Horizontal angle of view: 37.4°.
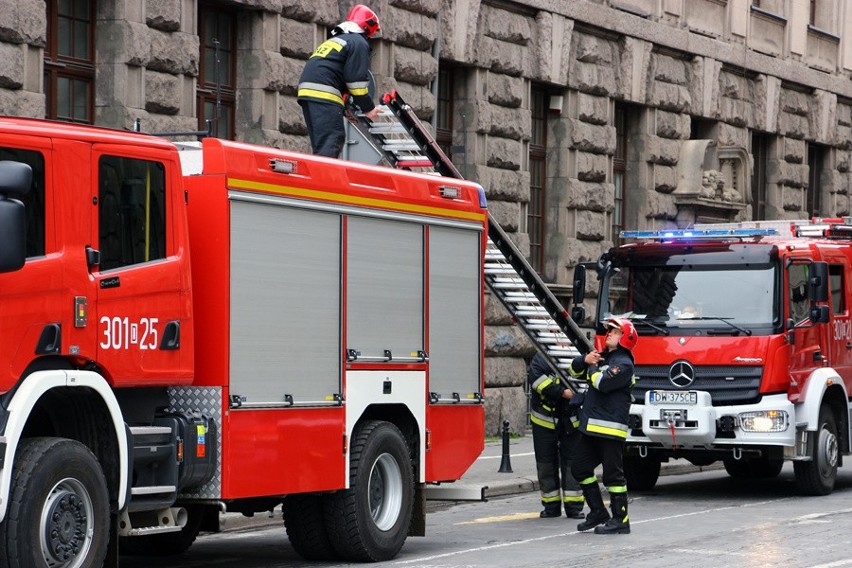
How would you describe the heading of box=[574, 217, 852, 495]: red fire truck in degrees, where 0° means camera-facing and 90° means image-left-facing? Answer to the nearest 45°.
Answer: approximately 45°

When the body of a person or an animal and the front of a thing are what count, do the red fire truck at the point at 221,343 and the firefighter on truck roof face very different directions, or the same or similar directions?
very different directions

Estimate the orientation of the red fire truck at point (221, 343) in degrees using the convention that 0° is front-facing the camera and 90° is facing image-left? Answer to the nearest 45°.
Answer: approximately 45°

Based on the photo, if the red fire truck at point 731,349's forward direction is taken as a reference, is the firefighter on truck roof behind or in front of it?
in front

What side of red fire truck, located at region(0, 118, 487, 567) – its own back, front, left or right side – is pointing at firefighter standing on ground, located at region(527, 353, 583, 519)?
back

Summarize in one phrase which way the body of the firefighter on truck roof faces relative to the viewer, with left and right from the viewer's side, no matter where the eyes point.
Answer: facing away from the viewer and to the right of the viewer

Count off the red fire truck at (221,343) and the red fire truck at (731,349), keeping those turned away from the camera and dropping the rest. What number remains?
0

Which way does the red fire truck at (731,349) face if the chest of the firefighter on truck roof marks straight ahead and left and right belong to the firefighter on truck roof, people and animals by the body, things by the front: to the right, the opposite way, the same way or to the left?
the opposite way
